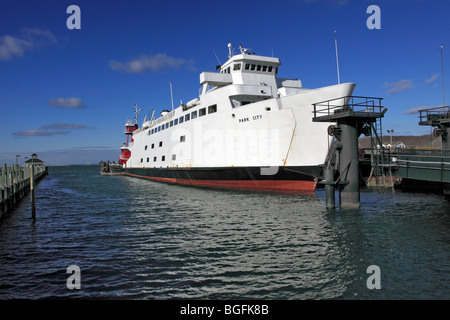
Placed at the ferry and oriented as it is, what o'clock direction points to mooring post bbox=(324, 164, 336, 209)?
The mooring post is roughly at 1 o'clock from the ferry.

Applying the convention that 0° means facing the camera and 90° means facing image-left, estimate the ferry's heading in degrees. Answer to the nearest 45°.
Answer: approximately 315°
